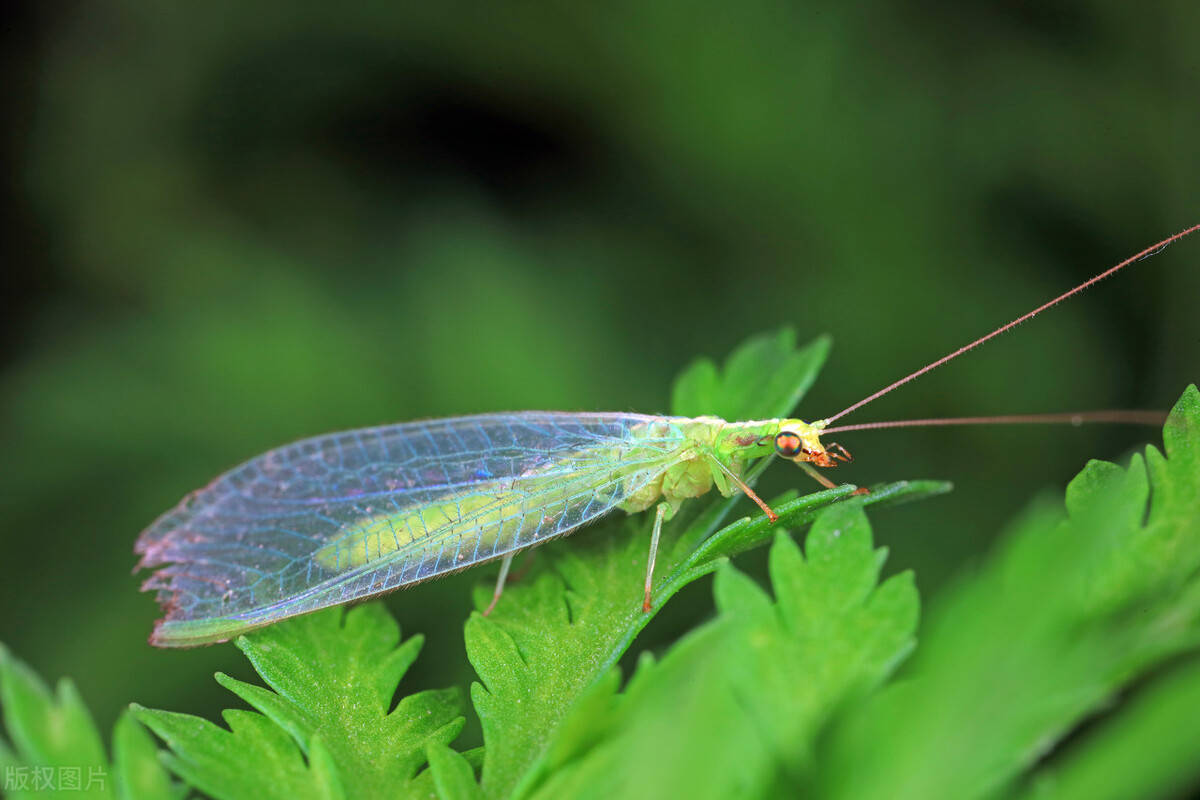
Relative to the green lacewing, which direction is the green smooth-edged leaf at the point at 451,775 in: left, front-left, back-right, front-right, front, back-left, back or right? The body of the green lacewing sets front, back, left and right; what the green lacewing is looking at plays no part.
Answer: right

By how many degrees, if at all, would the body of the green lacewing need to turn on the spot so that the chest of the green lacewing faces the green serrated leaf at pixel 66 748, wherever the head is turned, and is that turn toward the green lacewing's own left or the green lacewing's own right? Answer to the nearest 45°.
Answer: approximately 90° to the green lacewing's own right

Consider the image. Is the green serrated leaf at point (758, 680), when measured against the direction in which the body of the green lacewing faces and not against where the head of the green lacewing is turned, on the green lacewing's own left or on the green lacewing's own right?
on the green lacewing's own right

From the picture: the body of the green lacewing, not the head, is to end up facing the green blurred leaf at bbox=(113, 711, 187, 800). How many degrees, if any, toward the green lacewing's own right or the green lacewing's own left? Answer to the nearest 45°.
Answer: approximately 90° to the green lacewing's own right

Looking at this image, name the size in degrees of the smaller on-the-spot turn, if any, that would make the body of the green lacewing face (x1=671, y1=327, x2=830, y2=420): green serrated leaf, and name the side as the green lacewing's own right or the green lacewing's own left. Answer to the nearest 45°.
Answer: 0° — it already faces it

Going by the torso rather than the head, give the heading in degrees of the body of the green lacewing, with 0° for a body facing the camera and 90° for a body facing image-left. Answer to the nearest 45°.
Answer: approximately 270°

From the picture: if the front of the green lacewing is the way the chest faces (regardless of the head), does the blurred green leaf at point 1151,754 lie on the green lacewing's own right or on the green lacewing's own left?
on the green lacewing's own right
